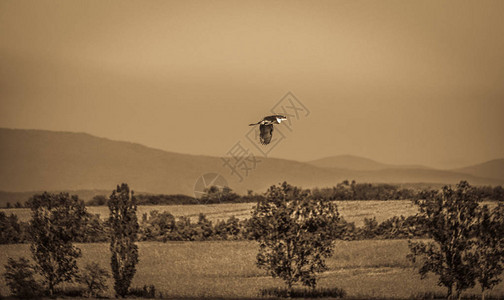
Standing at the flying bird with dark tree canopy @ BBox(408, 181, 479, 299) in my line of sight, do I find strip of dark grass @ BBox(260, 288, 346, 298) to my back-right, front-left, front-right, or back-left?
front-left

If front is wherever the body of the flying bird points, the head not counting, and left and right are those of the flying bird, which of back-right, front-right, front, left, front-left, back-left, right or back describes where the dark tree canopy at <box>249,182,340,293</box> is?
left

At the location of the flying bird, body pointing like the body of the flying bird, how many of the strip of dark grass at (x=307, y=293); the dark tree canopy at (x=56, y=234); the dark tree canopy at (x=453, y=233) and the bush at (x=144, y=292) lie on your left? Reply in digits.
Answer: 0

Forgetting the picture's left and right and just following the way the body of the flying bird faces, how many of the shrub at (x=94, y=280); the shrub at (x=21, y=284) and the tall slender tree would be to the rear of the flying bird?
3

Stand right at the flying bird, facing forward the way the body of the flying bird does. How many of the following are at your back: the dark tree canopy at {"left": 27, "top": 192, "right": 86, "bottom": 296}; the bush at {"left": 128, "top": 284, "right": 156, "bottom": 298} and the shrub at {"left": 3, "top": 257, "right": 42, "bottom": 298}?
3

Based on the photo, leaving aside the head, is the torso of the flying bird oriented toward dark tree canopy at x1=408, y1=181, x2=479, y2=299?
no

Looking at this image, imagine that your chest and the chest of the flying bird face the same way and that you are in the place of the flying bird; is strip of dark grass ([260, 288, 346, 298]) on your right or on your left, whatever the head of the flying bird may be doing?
on your right

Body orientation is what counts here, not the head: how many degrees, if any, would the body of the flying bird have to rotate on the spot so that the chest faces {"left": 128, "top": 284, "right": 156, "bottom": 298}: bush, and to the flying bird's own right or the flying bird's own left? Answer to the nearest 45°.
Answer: approximately 45° to the flying bird's own right
